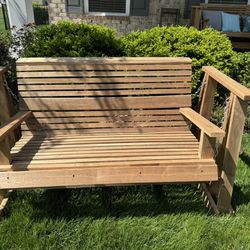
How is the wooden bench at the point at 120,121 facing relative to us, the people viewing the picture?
facing the viewer

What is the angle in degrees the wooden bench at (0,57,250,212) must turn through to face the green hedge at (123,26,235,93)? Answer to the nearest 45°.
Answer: approximately 135° to its left

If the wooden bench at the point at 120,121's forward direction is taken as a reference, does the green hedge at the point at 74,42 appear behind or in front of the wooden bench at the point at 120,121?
behind

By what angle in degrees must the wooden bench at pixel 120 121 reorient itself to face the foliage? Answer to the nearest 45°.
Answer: approximately 135° to its left

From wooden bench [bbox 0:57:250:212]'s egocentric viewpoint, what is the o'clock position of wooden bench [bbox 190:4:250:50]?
wooden bench [bbox 190:4:250:50] is roughly at 7 o'clock from wooden bench [bbox 0:57:250:212].

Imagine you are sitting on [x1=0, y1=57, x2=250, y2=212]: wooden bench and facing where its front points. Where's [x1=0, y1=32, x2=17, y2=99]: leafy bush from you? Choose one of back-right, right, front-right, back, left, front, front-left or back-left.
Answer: back-right

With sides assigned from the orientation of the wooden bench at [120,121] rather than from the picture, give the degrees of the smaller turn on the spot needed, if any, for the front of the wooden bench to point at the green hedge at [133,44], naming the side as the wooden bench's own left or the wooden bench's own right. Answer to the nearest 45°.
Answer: approximately 180°
